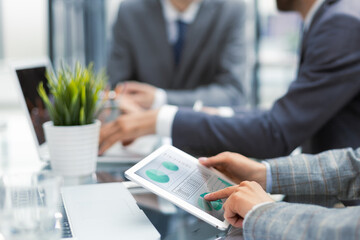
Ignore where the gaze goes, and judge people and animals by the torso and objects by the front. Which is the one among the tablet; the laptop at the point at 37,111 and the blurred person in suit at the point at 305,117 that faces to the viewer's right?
the laptop

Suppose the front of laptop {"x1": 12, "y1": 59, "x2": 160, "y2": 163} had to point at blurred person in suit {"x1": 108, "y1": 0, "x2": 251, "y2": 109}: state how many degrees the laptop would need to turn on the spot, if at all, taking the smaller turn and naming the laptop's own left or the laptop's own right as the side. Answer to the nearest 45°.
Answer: approximately 45° to the laptop's own left

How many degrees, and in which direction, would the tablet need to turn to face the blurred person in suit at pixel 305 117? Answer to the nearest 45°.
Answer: approximately 180°

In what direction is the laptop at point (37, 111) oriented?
to the viewer's right

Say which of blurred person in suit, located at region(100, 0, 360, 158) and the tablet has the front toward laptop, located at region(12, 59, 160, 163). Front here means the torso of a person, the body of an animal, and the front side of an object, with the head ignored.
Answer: the blurred person in suit

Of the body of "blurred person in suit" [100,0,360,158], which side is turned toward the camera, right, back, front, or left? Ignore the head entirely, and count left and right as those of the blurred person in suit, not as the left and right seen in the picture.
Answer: left

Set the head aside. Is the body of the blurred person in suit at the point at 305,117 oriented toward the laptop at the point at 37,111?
yes

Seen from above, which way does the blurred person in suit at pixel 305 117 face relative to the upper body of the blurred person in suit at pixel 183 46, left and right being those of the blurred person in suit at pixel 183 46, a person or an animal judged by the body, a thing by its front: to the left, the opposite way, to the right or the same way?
to the right

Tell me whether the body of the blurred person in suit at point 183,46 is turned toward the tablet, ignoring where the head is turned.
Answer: yes

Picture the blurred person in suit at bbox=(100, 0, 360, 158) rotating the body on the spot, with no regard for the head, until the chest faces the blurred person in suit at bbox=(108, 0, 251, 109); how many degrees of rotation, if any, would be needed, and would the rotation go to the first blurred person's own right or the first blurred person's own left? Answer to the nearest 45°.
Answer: approximately 45° to the first blurred person's own right
